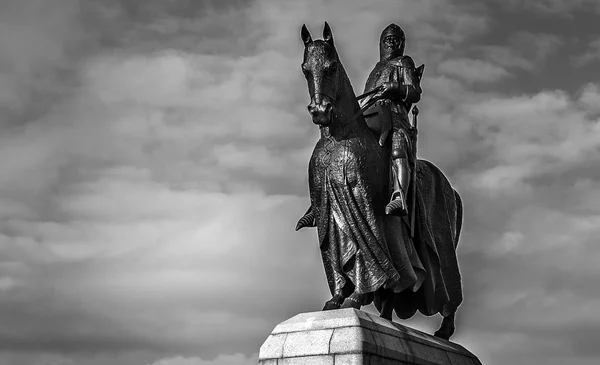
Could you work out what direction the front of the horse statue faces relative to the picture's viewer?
facing the viewer and to the left of the viewer
